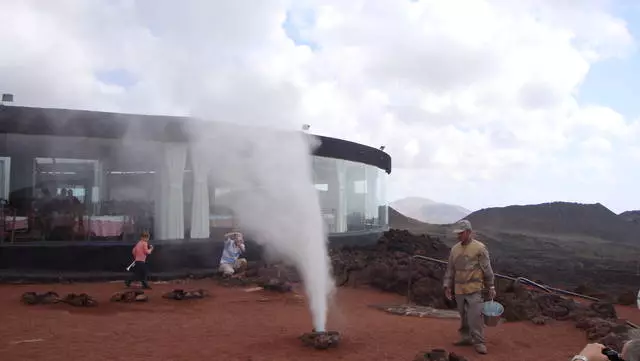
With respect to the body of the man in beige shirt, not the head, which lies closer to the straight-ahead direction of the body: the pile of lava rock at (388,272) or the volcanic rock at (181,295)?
the volcanic rock

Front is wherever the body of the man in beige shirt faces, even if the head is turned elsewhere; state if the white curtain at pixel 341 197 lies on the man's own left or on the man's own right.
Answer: on the man's own right

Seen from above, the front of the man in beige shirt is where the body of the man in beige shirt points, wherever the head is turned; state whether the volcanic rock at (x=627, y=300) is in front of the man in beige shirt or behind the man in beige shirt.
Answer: behind

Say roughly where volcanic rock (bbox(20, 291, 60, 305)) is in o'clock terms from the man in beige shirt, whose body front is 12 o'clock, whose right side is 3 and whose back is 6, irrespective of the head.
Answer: The volcanic rock is roughly at 2 o'clock from the man in beige shirt.

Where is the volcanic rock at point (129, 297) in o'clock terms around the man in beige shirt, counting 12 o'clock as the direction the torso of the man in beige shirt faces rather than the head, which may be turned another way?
The volcanic rock is roughly at 2 o'clock from the man in beige shirt.

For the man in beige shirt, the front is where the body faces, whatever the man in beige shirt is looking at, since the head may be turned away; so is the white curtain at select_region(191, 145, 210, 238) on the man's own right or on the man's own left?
on the man's own right

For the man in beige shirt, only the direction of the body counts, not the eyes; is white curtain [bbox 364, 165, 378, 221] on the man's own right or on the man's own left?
on the man's own right

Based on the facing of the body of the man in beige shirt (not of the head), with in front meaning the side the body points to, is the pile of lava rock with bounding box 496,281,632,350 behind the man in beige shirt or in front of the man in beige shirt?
behind

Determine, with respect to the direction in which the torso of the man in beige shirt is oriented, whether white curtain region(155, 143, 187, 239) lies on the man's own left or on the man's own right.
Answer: on the man's own right

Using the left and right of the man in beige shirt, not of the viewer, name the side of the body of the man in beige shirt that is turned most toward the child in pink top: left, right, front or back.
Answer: right

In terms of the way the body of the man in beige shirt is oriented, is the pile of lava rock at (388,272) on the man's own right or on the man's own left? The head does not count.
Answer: on the man's own right

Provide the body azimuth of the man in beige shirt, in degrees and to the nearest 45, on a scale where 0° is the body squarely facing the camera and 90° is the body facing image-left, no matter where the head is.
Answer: approximately 45°

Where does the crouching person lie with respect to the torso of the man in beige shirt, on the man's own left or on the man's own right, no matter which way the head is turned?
on the man's own right

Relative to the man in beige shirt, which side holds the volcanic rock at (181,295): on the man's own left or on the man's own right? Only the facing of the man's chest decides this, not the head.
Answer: on the man's own right
